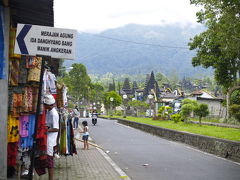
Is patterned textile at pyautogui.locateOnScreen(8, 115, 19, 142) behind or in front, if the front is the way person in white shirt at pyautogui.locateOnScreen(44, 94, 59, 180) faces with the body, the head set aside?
in front

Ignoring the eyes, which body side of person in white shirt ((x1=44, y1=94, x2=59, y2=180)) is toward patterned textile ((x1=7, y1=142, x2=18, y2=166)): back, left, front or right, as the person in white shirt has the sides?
front

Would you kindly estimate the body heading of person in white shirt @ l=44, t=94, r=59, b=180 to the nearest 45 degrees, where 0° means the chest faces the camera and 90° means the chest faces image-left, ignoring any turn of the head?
approximately 90°

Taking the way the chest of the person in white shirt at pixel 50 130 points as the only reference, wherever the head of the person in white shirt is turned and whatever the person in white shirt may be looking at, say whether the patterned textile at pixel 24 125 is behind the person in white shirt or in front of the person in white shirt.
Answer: in front

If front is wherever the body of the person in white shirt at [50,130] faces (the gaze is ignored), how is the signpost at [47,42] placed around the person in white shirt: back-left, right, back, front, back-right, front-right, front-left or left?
left
